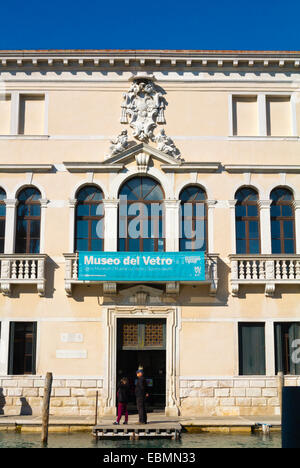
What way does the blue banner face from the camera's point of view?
toward the camera

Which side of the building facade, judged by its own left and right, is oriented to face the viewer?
front
